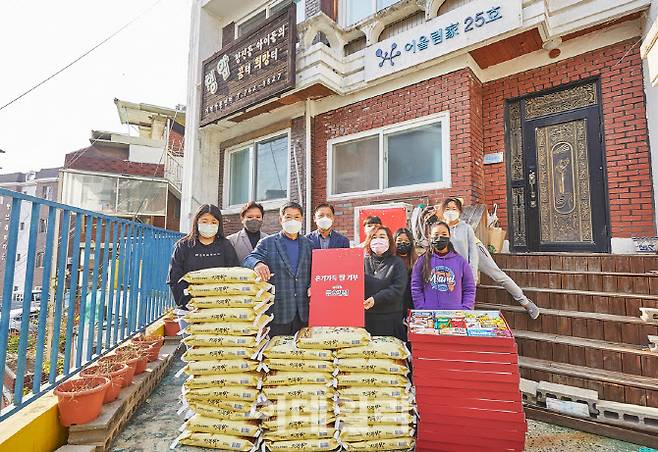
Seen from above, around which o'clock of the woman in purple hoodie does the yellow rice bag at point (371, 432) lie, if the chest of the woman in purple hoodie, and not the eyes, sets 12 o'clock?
The yellow rice bag is roughly at 1 o'clock from the woman in purple hoodie.

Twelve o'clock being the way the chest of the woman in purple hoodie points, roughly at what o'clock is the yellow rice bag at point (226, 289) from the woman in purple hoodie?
The yellow rice bag is roughly at 2 o'clock from the woman in purple hoodie.

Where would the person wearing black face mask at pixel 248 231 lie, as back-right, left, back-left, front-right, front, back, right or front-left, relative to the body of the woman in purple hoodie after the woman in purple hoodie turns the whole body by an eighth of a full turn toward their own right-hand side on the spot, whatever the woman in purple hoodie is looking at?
front-right

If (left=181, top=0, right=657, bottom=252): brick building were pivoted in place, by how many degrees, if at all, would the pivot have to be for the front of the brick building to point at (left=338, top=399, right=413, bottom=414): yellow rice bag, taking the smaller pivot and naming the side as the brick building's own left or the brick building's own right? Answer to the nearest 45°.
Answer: approximately 45° to the brick building's own left

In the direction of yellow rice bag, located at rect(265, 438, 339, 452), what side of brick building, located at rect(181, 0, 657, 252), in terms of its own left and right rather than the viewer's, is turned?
front
